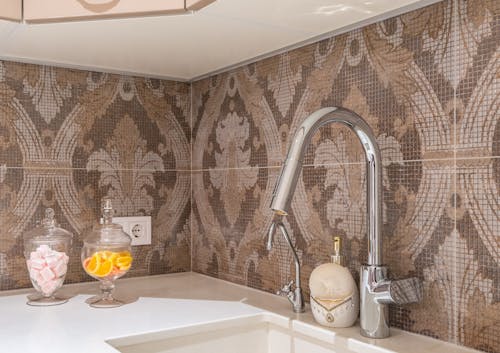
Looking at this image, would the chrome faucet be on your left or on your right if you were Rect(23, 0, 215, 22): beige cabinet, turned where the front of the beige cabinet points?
on your left

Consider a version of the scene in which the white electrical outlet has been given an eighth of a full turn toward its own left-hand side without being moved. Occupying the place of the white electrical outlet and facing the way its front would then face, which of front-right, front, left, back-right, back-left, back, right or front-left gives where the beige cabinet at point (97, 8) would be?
front-right

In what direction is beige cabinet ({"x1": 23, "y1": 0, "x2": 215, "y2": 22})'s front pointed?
toward the camera

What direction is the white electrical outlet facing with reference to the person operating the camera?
facing the viewer

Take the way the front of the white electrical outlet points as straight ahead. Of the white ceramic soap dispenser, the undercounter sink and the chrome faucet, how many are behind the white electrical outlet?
0
